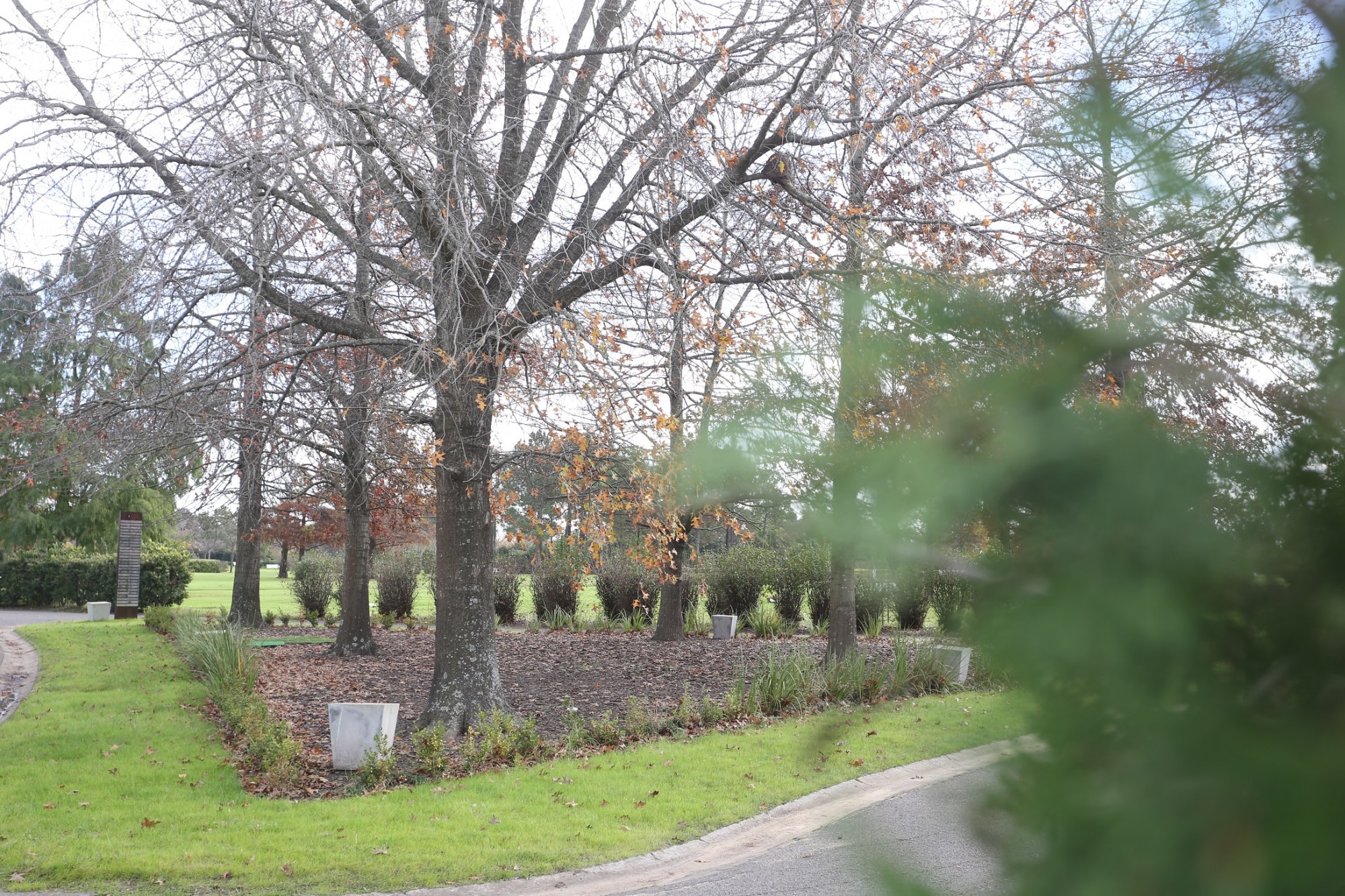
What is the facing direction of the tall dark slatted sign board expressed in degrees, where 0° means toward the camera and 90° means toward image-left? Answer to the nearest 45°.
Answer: approximately 0°

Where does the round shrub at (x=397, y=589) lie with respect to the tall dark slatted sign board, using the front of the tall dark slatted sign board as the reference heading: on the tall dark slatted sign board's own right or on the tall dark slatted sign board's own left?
on the tall dark slatted sign board's own left

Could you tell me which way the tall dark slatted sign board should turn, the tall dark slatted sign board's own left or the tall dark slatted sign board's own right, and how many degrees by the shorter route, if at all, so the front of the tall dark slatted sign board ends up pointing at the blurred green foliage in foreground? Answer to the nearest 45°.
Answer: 0° — it already faces it

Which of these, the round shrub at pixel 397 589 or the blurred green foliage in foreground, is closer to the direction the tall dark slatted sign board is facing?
the blurred green foliage in foreground

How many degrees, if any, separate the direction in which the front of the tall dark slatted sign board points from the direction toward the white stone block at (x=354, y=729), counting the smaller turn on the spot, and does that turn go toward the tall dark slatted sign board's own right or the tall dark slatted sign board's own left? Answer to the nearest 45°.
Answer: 0° — it already faces it

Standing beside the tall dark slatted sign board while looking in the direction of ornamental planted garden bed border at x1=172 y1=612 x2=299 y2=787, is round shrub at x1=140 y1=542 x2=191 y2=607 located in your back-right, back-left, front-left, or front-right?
back-left

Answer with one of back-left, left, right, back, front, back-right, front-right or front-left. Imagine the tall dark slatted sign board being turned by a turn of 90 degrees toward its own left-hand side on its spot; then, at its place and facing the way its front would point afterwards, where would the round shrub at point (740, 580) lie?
front-right

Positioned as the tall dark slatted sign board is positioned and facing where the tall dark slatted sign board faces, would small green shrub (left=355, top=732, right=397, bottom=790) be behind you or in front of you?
in front

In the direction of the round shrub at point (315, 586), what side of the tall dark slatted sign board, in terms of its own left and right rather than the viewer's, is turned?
left

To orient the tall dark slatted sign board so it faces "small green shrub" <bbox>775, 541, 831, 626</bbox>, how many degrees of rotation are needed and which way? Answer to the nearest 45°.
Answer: approximately 45° to its left

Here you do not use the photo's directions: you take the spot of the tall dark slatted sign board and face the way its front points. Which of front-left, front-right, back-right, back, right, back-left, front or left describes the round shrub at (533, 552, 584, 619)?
front-left

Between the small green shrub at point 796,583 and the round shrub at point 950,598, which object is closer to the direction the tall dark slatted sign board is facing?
the round shrub
